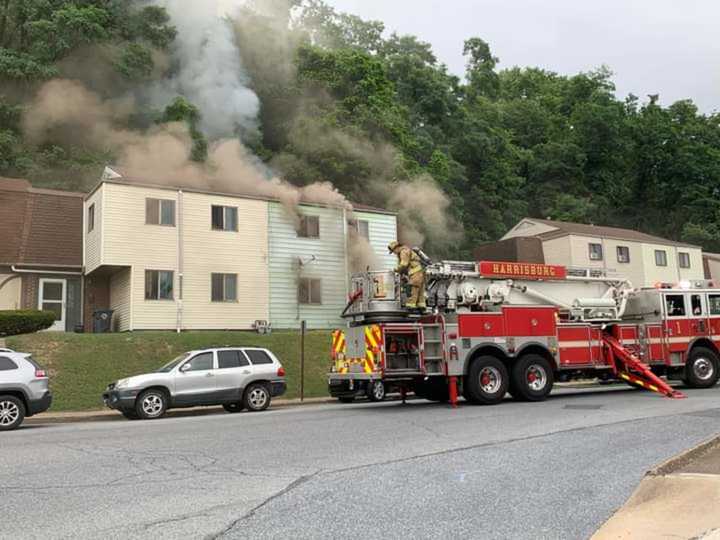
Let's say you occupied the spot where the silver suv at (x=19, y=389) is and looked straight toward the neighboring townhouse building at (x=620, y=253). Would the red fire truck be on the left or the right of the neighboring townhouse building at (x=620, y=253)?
right

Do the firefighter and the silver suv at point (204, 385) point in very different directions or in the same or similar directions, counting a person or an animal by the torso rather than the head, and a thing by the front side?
same or similar directions

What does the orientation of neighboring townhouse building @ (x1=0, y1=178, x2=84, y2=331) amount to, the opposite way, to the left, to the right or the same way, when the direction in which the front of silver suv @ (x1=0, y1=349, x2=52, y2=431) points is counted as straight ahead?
to the left

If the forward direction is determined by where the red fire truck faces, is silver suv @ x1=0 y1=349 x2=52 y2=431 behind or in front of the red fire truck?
behind

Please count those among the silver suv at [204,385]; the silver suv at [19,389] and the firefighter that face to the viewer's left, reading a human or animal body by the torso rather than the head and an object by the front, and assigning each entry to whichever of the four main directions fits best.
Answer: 3

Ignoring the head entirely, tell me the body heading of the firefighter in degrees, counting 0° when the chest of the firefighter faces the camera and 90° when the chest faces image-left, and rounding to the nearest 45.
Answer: approximately 90°

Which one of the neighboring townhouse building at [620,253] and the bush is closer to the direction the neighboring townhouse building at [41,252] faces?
the bush

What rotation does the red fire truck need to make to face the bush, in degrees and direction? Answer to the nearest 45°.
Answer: approximately 135° to its left

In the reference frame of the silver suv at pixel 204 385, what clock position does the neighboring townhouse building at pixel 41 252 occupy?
The neighboring townhouse building is roughly at 2 o'clock from the silver suv.

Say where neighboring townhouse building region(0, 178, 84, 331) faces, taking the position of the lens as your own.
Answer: facing the viewer

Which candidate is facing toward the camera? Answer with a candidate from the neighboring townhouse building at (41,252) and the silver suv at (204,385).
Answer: the neighboring townhouse building

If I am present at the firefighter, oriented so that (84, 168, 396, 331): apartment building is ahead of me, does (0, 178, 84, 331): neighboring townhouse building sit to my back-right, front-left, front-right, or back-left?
front-left

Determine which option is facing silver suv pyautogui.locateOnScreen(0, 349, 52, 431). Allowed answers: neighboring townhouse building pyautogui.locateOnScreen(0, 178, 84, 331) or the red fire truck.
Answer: the neighboring townhouse building

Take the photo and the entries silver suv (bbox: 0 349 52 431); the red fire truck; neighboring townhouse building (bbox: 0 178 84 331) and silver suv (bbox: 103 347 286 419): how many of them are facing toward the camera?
1

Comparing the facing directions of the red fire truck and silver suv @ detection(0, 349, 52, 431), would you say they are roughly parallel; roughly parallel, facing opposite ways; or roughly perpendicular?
roughly parallel, facing opposite ways
